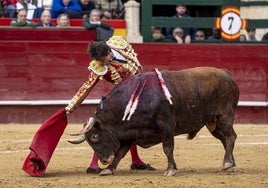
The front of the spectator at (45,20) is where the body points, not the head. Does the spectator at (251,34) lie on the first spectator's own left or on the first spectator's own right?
on the first spectator's own left

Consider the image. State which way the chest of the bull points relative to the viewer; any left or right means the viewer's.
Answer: facing to the left of the viewer

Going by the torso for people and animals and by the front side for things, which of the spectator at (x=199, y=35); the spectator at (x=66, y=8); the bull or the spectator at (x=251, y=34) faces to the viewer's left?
the bull

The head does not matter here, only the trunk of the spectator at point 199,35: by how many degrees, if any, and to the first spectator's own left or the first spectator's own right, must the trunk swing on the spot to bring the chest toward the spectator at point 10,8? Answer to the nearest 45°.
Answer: approximately 90° to the first spectator's own right

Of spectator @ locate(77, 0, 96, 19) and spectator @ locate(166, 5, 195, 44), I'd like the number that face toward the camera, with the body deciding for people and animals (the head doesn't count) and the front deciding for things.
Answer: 2

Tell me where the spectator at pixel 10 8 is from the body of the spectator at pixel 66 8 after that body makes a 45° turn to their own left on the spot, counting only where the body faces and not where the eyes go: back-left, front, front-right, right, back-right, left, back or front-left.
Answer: back-right
